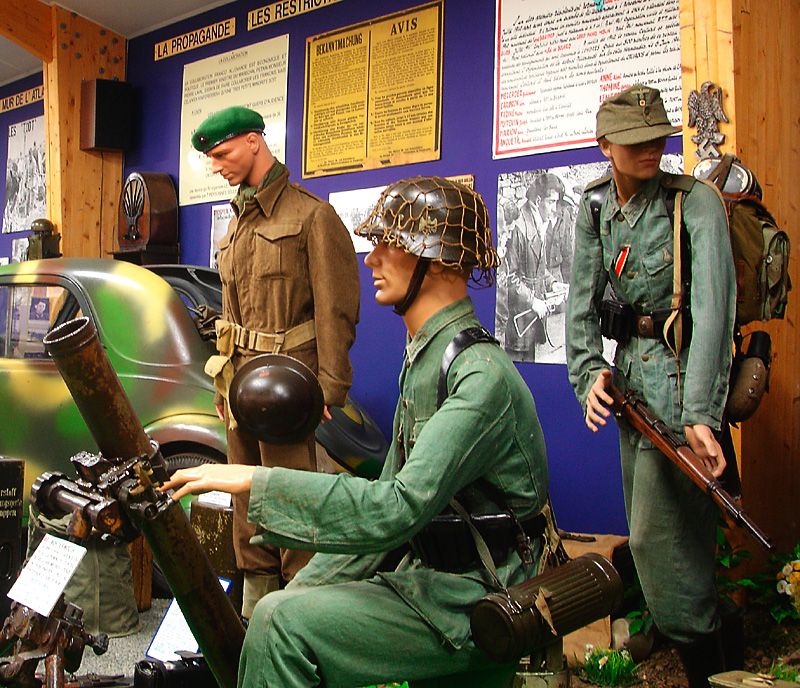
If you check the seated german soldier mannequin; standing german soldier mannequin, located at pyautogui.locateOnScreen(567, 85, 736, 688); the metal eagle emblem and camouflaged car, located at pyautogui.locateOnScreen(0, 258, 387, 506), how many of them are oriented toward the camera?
2

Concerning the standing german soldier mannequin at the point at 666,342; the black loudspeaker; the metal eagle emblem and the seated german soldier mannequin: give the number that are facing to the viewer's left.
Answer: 1

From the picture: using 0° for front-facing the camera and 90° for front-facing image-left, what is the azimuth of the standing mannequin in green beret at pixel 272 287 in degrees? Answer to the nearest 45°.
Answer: approximately 45°

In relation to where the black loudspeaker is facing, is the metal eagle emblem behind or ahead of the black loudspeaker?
ahead

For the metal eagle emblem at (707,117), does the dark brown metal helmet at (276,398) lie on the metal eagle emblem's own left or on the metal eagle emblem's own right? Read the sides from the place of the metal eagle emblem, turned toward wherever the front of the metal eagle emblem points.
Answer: on the metal eagle emblem's own right

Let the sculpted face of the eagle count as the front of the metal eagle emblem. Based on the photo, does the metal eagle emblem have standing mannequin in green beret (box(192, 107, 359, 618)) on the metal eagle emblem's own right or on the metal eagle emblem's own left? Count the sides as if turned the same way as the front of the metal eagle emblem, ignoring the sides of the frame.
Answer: on the metal eagle emblem's own right

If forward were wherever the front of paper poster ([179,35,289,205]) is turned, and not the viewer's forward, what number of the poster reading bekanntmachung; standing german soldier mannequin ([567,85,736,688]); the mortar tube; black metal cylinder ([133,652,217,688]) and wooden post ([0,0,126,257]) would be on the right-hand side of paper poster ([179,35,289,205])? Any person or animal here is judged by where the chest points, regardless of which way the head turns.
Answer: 1

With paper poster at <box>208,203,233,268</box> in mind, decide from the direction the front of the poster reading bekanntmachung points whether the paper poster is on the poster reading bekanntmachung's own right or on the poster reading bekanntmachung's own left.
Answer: on the poster reading bekanntmachung's own right

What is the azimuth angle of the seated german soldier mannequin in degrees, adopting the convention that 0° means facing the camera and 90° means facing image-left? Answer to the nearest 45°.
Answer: approximately 90°

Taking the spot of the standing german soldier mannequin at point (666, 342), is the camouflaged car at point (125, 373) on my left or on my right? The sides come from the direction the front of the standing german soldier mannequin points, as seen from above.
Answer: on my right

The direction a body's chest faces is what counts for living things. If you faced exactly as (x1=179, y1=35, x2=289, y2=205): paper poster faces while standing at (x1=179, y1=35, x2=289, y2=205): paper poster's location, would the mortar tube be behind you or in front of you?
in front

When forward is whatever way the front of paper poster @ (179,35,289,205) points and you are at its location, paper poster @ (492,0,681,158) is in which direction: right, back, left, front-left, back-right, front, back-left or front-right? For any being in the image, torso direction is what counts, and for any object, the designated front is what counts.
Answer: left

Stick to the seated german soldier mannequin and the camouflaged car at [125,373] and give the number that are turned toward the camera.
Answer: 0

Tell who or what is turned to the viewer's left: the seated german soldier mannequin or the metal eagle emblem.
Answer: the seated german soldier mannequin

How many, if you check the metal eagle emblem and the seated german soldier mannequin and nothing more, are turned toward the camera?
1

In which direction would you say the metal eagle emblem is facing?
toward the camera
